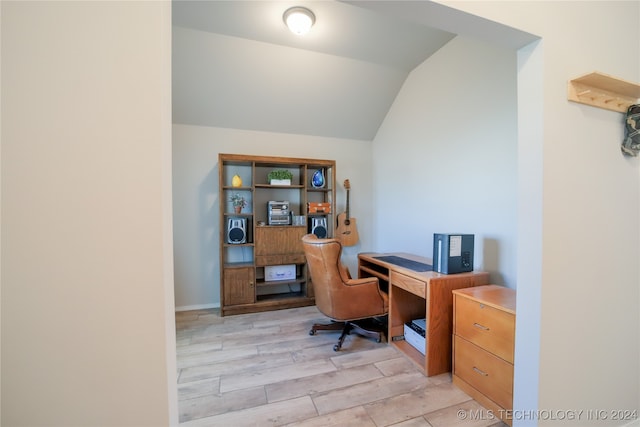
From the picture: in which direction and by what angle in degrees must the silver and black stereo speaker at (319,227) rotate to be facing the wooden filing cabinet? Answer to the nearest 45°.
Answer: approximately 45° to its left

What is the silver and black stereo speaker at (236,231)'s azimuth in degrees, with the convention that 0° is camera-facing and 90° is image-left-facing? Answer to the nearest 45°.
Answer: approximately 0°

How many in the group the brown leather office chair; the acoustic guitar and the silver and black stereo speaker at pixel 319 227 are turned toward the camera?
2

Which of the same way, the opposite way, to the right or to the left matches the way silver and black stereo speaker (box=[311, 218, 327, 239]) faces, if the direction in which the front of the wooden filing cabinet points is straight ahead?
to the left

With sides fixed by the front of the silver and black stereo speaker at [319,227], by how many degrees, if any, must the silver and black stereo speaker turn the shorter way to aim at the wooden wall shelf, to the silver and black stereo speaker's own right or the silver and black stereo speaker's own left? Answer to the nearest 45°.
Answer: approximately 45° to the silver and black stereo speaker's own left

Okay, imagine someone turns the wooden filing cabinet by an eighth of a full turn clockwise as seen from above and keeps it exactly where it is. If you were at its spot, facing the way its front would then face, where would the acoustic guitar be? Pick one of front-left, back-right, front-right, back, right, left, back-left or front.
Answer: front-right

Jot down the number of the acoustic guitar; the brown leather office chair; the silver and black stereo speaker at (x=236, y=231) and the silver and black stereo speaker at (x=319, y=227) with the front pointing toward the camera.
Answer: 3

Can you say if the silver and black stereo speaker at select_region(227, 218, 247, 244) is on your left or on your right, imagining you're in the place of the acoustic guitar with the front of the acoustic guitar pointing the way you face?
on your right
